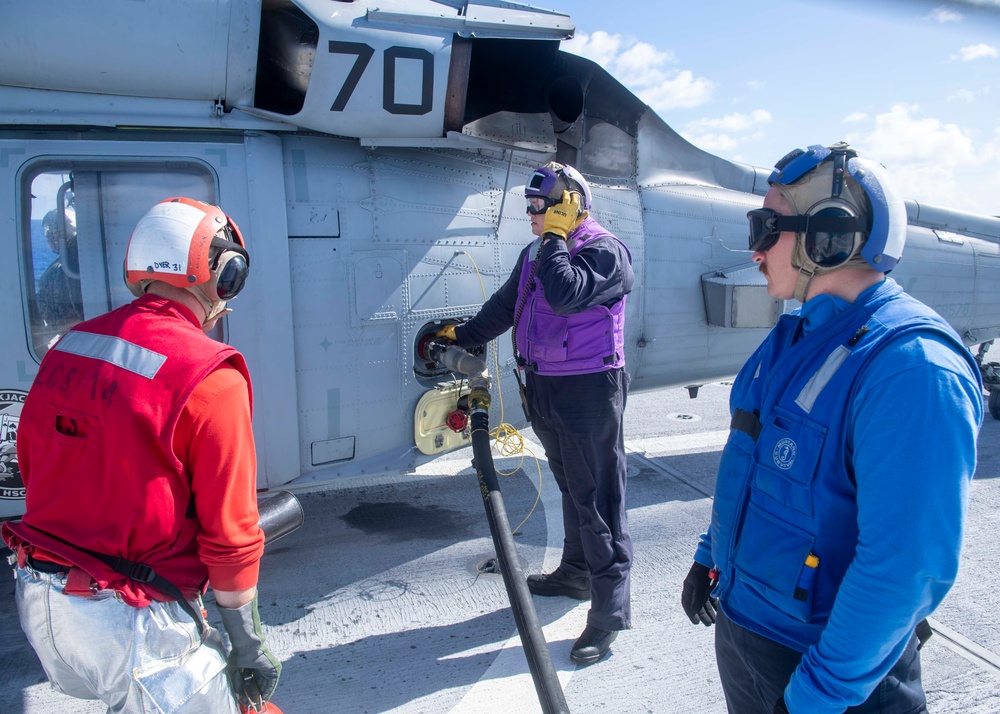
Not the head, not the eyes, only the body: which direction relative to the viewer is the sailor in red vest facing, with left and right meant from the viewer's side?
facing away from the viewer and to the right of the viewer

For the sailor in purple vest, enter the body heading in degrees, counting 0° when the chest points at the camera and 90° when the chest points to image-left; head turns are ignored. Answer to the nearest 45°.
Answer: approximately 45°

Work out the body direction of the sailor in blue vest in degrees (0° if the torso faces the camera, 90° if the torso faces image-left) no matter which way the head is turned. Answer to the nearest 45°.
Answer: approximately 45°

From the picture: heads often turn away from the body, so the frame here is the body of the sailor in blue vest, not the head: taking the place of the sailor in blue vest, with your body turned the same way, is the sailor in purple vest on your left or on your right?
on your right

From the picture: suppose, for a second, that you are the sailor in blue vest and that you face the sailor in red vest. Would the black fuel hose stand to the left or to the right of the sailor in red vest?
right

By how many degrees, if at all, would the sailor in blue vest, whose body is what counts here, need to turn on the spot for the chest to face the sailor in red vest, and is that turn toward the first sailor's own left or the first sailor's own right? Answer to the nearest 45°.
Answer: approximately 45° to the first sailor's own right

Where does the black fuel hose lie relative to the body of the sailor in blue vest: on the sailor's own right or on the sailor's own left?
on the sailor's own right

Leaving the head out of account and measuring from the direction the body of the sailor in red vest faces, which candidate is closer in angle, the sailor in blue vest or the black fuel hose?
the black fuel hose
